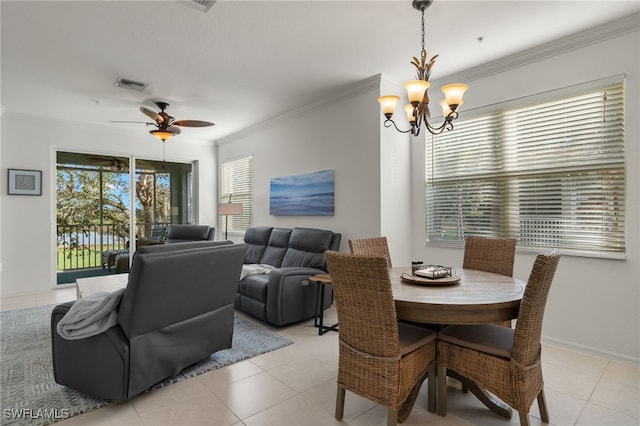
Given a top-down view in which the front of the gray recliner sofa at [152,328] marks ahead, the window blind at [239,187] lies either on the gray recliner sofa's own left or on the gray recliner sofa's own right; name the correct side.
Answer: on the gray recliner sofa's own right

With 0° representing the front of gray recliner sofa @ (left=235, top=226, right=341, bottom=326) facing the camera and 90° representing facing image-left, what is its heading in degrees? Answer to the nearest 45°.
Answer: approximately 45°

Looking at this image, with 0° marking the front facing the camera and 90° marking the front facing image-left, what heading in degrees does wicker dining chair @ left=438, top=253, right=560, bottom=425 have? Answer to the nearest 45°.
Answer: approximately 90°

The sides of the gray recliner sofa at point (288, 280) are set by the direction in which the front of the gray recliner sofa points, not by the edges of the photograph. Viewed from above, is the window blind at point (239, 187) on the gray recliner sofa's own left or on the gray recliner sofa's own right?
on the gray recliner sofa's own right

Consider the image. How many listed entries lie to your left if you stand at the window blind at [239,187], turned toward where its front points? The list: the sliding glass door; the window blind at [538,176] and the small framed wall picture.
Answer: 1

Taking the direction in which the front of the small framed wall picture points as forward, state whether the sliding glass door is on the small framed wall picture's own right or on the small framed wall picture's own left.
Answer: on the small framed wall picture's own left

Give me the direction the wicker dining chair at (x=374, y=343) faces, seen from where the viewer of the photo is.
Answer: facing away from the viewer and to the right of the viewer

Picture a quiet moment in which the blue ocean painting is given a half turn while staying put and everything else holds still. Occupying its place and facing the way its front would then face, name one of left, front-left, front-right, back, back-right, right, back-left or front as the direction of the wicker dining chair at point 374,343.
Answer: back-right

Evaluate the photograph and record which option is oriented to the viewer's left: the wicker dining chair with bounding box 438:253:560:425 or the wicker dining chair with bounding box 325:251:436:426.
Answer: the wicker dining chair with bounding box 438:253:560:425

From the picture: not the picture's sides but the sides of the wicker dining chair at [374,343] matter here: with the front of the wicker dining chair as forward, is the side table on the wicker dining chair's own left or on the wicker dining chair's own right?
on the wicker dining chair's own left

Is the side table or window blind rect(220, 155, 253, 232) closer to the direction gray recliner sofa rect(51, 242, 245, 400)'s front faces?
the window blind

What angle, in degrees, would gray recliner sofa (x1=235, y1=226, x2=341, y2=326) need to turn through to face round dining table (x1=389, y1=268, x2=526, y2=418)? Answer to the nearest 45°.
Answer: approximately 90° to its left

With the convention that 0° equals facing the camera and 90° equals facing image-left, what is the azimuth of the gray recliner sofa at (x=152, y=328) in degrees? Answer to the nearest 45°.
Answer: approximately 135°
